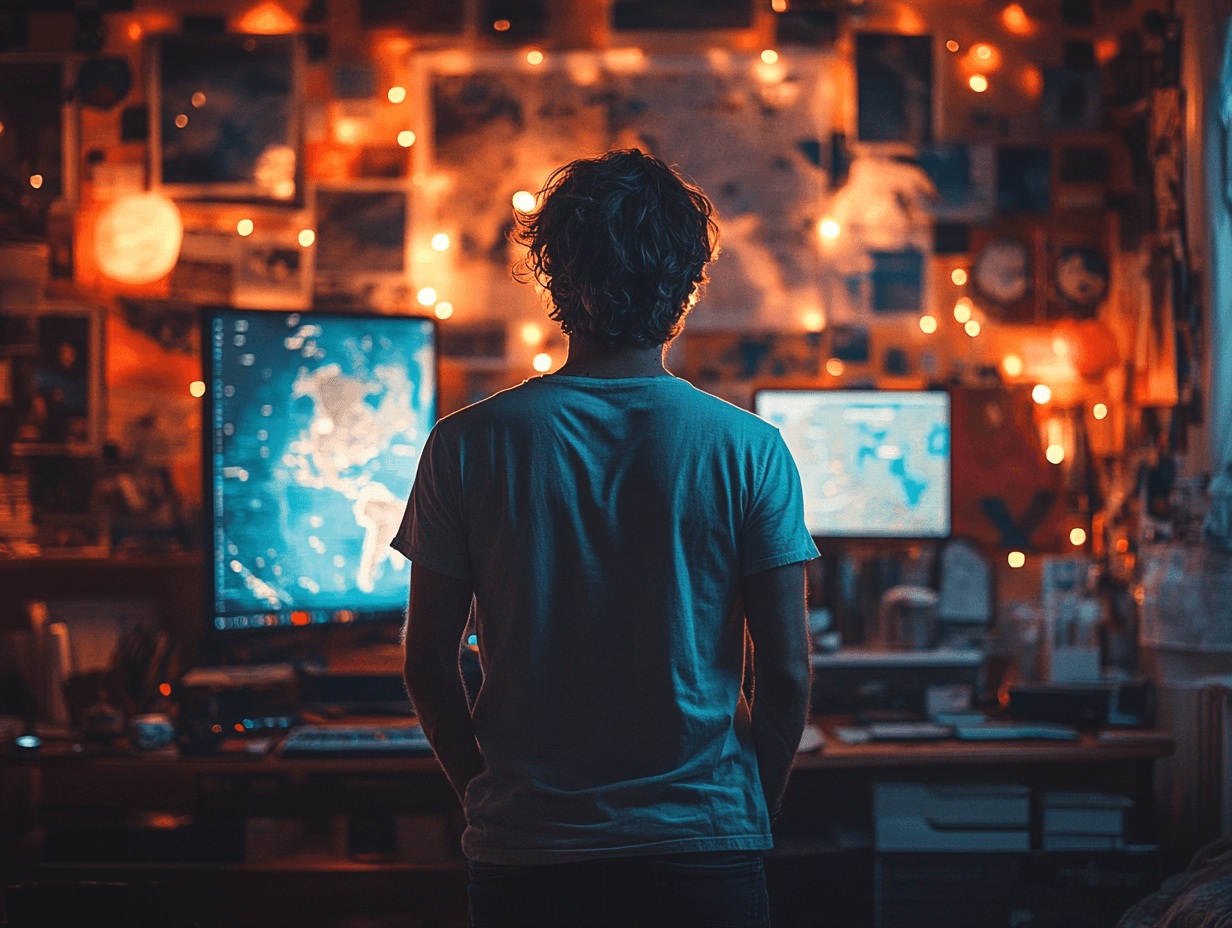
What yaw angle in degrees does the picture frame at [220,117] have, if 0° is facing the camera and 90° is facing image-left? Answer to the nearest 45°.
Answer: approximately 0°

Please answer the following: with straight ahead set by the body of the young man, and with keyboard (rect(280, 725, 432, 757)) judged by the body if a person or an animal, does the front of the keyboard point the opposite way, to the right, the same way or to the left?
the opposite way

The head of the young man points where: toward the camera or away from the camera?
away from the camera

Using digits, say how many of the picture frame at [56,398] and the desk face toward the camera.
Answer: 2

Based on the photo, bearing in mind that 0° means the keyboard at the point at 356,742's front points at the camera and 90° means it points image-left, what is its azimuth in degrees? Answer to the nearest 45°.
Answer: approximately 0°

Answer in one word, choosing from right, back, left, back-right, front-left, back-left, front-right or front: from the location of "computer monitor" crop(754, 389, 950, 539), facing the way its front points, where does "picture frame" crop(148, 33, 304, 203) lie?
right
